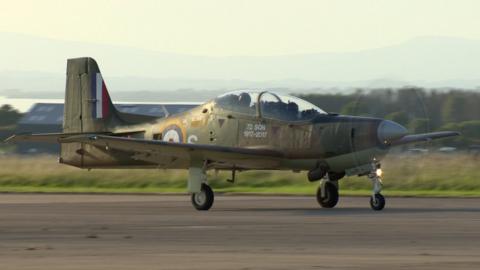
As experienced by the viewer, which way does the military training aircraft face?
facing the viewer and to the right of the viewer
